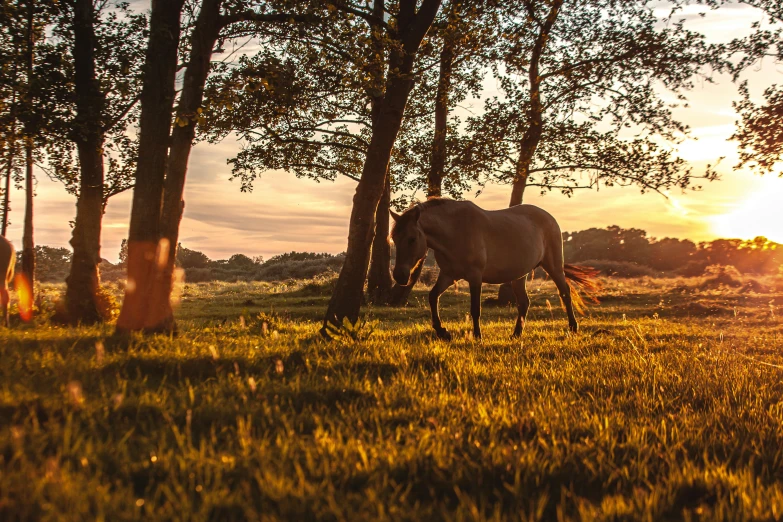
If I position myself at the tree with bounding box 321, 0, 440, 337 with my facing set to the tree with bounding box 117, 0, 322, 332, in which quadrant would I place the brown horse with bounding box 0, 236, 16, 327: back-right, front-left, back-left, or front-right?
front-right
